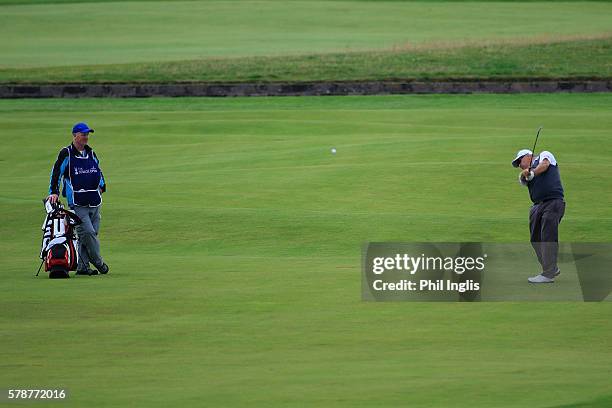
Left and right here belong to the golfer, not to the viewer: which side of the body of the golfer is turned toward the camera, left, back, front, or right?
left

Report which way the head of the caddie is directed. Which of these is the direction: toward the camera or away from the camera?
toward the camera

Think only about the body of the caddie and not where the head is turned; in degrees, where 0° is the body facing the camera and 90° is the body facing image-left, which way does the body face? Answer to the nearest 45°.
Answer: approximately 315°

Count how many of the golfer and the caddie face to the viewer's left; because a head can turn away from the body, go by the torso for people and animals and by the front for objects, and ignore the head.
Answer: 1

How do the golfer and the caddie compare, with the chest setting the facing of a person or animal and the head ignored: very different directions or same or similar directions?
very different directions

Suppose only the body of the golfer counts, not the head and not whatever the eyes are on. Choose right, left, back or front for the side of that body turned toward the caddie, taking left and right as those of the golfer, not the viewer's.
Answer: front

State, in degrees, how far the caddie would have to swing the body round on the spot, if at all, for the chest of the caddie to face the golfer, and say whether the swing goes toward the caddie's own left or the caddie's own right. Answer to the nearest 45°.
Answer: approximately 45° to the caddie's own left
